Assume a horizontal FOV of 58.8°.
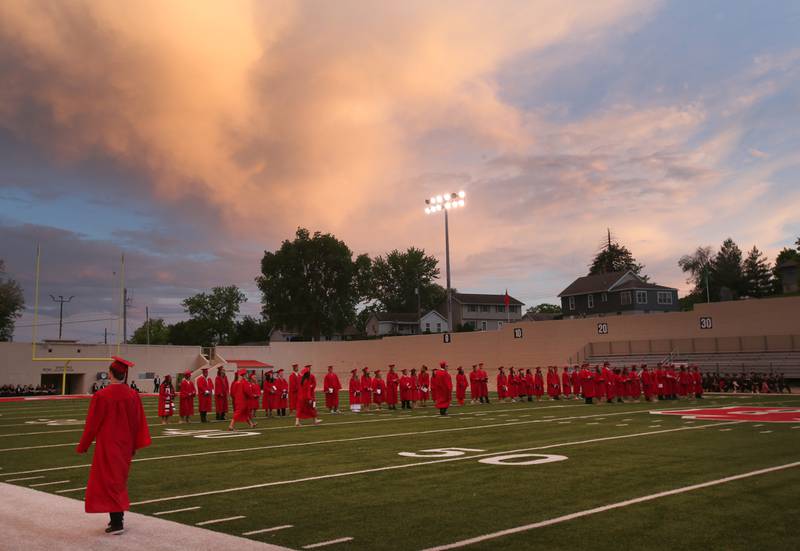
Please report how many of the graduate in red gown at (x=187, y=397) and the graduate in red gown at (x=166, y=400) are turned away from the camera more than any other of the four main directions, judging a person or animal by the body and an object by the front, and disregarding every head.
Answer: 0

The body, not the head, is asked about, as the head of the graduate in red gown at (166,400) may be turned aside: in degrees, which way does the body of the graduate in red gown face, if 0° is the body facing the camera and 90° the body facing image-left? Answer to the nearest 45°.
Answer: approximately 315°

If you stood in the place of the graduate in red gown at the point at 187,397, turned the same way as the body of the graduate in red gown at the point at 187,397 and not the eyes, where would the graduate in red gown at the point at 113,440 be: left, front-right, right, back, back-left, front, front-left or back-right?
front-right

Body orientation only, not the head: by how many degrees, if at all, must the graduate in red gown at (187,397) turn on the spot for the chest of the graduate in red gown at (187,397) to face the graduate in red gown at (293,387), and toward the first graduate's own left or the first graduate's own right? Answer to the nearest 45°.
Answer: approximately 45° to the first graduate's own left

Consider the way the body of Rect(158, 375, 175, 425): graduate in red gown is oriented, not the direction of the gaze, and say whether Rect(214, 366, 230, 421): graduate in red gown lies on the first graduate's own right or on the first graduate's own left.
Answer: on the first graduate's own left

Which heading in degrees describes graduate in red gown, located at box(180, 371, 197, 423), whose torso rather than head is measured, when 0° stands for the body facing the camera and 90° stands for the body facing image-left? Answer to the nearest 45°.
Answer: approximately 315°

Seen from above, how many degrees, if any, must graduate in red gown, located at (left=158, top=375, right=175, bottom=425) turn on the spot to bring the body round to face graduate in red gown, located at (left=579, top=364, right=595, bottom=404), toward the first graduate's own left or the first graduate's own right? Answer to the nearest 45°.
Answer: approximately 45° to the first graduate's own left

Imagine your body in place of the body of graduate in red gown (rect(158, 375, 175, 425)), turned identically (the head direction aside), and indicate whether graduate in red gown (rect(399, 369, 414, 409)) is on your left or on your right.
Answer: on your left
